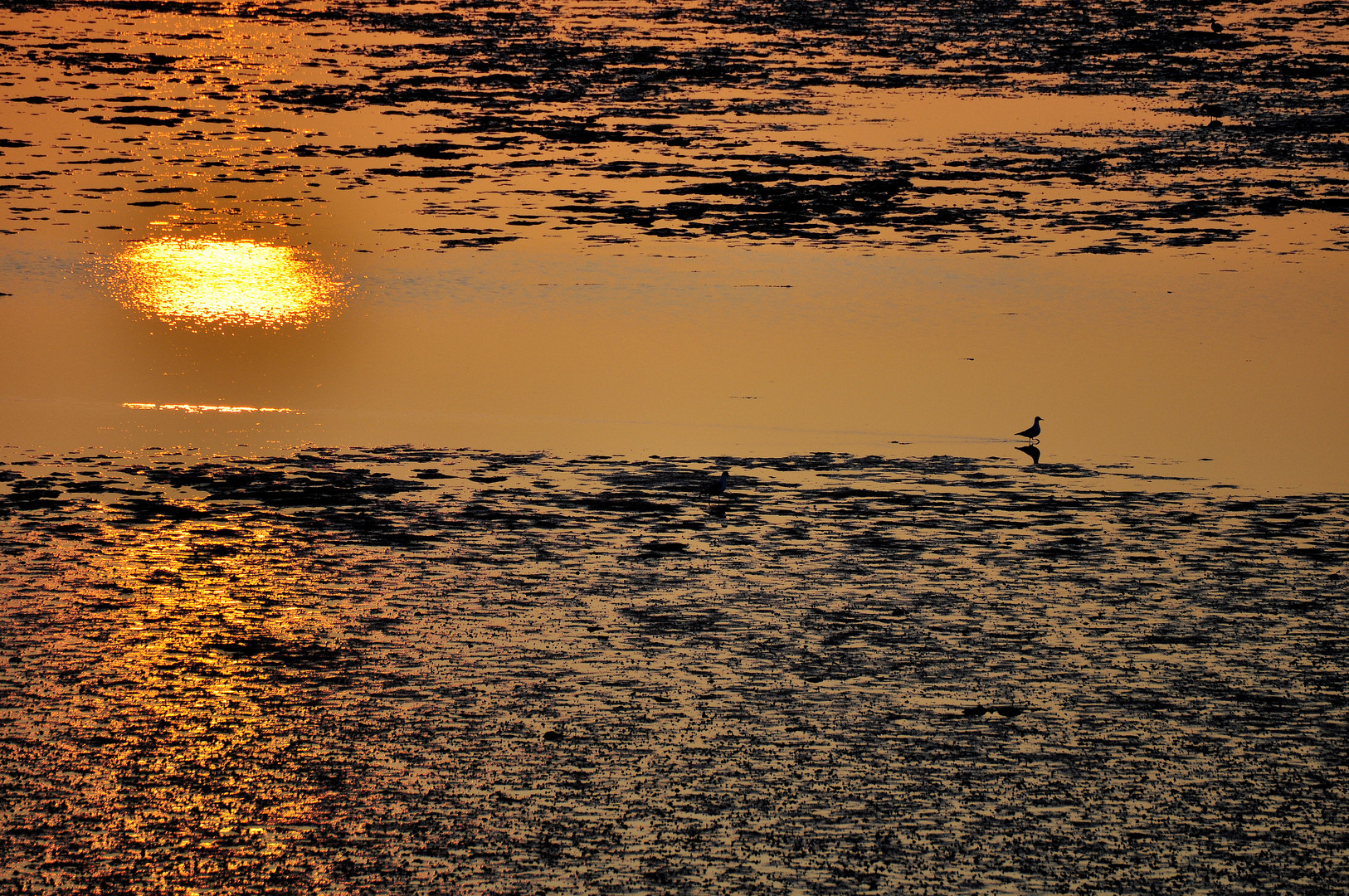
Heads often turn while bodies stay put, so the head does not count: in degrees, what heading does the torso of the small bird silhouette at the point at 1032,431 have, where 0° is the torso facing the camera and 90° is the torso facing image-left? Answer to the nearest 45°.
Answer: approximately 270°
